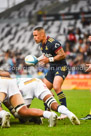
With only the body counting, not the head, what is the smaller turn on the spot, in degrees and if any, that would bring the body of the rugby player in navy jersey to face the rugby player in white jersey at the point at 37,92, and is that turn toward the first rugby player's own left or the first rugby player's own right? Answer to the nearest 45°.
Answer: approximately 45° to the first rugby player's own left

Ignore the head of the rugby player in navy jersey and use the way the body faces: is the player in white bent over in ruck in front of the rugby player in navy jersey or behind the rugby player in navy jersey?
in front

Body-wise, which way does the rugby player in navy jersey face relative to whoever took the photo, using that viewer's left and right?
facing the viewer and to the left of the viewer
